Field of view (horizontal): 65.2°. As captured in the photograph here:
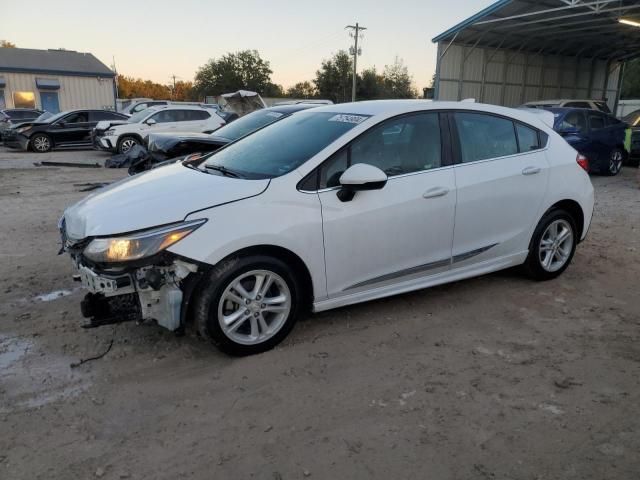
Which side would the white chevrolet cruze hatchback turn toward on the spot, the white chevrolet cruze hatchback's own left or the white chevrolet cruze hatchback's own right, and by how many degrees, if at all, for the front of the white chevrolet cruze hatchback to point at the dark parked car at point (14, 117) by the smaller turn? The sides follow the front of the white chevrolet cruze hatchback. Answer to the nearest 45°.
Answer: approximately 90° to the white chevrolet cruze hatchback's own right

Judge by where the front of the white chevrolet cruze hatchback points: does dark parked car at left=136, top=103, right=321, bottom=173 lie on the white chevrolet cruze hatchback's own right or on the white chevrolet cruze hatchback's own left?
on the white chevrolet cruze hatchback's own right

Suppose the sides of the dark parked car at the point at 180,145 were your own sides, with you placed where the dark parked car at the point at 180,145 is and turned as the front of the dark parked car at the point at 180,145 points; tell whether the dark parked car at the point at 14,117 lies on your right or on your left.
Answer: on your right

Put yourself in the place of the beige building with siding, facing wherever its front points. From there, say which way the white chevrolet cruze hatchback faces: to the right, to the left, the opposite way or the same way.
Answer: to the right

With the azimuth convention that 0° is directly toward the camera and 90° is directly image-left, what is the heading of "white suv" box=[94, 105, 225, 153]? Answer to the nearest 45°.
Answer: approximately 45°

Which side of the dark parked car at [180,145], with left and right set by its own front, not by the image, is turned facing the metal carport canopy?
back
